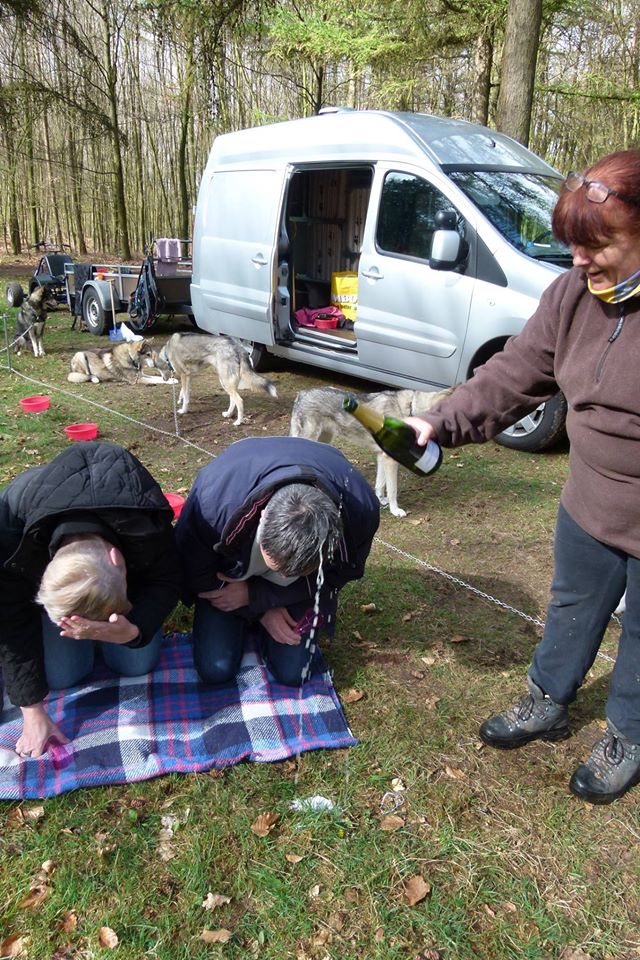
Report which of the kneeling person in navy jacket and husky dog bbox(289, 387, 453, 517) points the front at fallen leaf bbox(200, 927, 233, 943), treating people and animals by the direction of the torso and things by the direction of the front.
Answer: the kneeling person in navy jacket

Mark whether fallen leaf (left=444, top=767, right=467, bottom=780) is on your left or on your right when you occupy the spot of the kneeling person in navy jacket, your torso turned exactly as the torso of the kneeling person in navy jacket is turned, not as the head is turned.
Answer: on your left

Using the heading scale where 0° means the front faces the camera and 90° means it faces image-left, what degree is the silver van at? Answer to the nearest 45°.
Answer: approximately 315°

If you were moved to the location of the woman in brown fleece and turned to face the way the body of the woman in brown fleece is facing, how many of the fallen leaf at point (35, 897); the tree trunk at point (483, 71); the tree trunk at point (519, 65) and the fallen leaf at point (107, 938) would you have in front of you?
2

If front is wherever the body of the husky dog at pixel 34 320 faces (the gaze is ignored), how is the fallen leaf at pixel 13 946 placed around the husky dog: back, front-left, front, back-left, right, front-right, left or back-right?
front-right

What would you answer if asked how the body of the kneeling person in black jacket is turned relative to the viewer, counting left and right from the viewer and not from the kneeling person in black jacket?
facing the viewer

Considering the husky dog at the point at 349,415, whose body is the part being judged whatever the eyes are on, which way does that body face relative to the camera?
to the viewer's right

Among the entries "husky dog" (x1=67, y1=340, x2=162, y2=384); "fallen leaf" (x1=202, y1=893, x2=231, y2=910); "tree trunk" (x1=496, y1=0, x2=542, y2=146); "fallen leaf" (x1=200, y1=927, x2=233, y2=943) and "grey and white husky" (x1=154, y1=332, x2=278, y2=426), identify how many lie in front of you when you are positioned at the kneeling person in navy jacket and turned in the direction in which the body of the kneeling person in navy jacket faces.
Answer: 2

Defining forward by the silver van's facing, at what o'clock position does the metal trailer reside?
The metal trailer is roughly at 6 o'clock from the silver van.

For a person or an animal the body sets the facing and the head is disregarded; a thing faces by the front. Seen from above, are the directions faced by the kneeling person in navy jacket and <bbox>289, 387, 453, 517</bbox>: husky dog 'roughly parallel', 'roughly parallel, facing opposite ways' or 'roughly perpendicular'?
roughly perpendicular

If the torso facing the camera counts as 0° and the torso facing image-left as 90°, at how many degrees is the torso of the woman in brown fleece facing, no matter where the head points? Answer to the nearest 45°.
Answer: approximately 45°

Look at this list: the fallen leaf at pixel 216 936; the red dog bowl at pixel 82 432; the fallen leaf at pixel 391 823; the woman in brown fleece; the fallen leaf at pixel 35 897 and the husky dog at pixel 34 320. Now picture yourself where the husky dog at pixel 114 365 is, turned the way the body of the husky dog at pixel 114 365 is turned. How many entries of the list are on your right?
5

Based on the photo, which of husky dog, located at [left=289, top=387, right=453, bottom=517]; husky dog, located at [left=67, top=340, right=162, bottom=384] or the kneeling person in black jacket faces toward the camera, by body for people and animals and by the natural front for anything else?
the kneeling person in black jacket

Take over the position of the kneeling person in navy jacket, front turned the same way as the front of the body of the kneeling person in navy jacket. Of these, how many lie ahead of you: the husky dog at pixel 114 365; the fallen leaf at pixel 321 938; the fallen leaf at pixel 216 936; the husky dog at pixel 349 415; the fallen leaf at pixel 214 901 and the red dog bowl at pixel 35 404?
3

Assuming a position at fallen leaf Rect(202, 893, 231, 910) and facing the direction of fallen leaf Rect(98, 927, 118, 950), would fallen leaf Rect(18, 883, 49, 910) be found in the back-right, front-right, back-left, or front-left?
front-right

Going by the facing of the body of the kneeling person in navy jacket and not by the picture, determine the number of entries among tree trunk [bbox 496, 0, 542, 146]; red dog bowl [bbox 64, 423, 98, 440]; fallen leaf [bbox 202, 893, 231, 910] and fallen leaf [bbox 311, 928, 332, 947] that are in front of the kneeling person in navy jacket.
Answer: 2

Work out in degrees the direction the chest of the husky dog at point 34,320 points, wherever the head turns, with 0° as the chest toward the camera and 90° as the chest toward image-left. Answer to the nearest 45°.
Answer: approximately 315°
